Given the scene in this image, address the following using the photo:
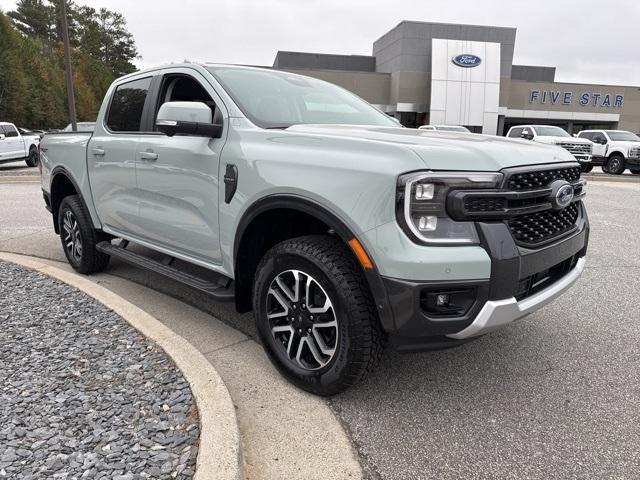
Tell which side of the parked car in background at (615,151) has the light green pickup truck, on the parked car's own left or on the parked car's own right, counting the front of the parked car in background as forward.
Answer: on the parked car's own right

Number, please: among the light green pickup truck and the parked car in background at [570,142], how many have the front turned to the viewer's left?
0

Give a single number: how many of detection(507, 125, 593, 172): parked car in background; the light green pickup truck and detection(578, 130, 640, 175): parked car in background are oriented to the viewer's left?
0

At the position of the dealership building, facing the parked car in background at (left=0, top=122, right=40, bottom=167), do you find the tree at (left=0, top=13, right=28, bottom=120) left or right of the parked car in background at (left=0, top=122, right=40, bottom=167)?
right

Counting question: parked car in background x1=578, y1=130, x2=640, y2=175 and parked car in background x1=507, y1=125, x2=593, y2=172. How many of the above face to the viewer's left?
0

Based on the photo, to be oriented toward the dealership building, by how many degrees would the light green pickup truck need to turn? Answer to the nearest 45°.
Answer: approximately 135° to its left

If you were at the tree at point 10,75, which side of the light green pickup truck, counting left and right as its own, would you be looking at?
back

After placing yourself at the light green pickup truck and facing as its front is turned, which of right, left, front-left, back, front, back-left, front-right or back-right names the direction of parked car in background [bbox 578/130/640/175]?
left

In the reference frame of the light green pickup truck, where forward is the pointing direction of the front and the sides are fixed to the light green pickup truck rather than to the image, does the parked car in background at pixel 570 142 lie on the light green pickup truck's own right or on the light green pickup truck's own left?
on the light green pickup truck's own left

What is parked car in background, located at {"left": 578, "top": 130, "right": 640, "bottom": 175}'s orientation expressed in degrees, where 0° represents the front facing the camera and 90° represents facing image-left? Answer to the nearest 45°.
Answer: approximately 315°

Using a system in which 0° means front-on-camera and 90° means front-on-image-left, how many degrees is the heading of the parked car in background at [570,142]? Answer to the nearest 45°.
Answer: approximately 315°

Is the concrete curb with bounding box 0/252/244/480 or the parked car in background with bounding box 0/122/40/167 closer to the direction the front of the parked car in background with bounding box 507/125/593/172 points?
the concrete curb

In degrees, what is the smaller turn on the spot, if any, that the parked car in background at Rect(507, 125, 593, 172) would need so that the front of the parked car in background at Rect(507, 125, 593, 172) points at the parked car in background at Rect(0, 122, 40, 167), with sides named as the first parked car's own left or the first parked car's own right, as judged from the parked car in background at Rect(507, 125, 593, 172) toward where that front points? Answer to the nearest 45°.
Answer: approximately 90° to the first parked car's own right

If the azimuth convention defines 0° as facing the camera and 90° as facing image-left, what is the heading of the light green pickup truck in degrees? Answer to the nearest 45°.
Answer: approximately 315°
